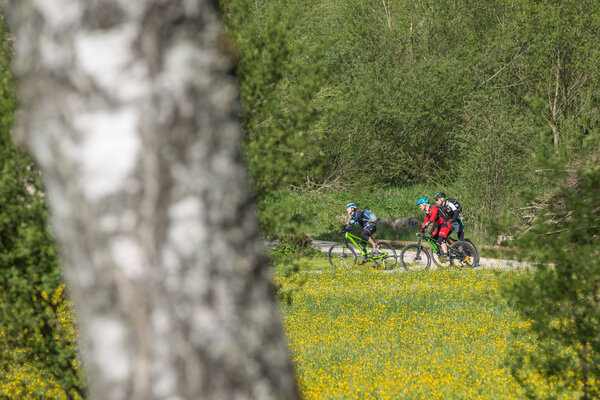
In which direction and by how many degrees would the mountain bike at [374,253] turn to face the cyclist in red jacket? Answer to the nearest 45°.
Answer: approximately 180°

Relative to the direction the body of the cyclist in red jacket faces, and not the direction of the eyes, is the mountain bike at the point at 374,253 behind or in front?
in front

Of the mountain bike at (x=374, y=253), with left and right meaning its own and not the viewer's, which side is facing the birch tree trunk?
left

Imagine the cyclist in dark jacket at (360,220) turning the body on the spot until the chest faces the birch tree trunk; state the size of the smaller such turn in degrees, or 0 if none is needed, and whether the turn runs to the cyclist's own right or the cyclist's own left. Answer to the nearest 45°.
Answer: approximately 90° to the cyclist's own left

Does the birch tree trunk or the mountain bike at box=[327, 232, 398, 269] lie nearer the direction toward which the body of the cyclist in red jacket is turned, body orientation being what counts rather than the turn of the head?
the mountain bike

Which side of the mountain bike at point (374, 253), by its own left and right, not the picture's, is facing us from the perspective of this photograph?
left

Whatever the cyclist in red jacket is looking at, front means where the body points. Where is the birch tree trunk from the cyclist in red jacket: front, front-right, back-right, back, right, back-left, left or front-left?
left

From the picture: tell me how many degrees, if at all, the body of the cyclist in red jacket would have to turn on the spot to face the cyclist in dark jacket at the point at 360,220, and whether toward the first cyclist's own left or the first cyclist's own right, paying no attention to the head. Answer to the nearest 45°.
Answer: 0° — they already face them

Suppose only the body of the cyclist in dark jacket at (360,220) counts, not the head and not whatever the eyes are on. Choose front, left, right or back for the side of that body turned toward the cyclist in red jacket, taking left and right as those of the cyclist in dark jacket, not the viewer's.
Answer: back

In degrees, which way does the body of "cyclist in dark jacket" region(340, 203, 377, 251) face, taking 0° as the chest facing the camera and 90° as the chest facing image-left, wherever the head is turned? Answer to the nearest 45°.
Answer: approximately 90°

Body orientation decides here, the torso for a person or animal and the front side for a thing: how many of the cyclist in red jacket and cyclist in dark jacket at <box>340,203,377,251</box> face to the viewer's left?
2

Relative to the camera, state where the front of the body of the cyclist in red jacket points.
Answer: to the viewer's left
